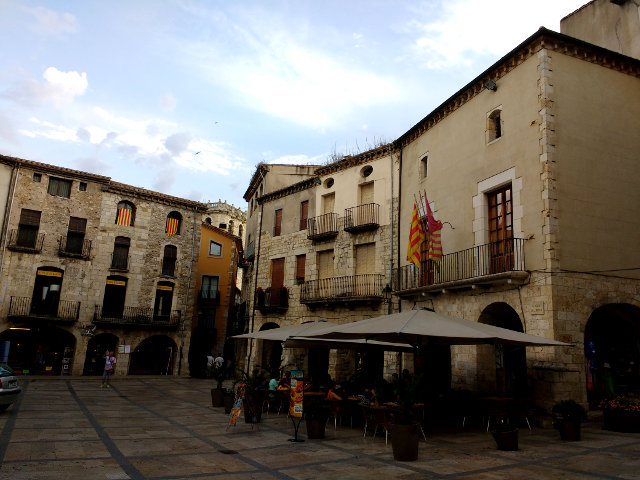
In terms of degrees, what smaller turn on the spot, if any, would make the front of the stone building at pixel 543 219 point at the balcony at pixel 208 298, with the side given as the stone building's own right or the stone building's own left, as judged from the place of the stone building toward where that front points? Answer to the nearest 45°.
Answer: approximately 90° to the stone building's own right

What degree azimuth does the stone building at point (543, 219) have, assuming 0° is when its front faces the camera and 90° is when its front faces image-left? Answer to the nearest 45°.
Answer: approximately 45°

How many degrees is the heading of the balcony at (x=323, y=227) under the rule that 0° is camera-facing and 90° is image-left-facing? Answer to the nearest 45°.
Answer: approximately 45°

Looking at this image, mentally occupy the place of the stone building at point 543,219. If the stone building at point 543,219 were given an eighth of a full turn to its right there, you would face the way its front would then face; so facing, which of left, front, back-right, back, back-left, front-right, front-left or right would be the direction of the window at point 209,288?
front-right

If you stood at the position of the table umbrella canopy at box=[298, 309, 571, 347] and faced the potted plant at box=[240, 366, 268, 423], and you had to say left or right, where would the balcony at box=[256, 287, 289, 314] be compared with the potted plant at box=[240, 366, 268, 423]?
right

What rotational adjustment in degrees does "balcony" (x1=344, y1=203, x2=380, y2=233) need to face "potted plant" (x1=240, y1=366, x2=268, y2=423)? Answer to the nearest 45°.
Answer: approximately 45° to its left

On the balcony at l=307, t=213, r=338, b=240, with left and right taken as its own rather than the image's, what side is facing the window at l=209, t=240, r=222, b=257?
right

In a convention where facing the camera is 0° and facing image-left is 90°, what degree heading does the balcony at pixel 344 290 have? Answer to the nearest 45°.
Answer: approximately 45°
